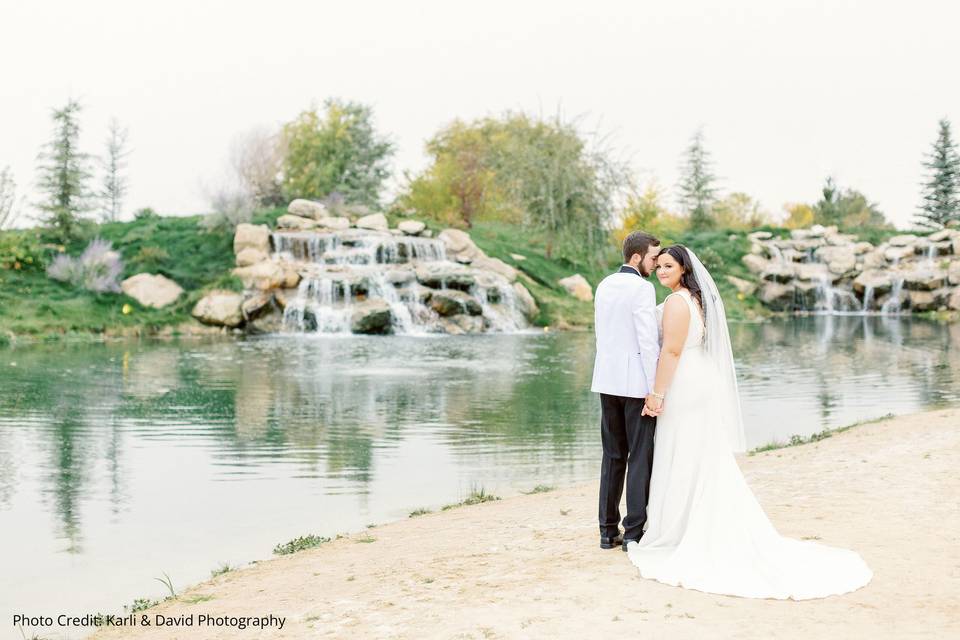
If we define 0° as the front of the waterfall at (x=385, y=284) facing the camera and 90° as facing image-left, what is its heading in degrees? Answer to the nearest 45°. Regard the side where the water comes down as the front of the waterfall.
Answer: approximately 0°

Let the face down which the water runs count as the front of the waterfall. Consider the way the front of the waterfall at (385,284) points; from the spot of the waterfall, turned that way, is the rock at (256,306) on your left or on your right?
on your right

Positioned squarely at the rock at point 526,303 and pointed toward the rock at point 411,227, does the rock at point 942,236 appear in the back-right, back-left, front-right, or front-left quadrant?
back-right

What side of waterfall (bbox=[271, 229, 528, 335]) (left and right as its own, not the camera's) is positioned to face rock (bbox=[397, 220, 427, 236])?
back

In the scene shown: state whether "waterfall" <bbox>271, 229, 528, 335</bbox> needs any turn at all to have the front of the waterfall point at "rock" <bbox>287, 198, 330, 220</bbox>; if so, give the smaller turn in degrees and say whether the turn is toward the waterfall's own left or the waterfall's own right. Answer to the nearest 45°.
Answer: approximately 135° to the waterfall's own right

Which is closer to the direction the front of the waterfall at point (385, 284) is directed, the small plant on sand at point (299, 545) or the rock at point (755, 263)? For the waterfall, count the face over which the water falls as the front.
the small plant on sand

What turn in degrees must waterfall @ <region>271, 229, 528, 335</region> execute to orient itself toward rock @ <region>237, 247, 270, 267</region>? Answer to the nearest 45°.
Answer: approximately 90° to its right

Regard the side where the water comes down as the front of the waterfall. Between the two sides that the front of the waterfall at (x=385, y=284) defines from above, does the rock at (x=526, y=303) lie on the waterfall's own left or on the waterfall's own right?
on the waterfall's own left

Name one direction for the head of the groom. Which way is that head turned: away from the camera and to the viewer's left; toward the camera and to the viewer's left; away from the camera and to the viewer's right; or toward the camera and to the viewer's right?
away from the camera and to the viewer's right

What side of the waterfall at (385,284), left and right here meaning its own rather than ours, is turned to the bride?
front

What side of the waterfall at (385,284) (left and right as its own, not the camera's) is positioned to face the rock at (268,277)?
right

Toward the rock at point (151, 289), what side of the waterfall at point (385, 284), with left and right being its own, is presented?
right

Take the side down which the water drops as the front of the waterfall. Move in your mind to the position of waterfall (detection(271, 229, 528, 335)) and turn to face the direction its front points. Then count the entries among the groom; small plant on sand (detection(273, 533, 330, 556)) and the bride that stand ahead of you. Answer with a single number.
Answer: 3

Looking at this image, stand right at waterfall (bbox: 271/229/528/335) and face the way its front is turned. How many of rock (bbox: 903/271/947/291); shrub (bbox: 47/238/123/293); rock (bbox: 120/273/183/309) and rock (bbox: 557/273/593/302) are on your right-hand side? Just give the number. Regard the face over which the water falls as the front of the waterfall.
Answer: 2

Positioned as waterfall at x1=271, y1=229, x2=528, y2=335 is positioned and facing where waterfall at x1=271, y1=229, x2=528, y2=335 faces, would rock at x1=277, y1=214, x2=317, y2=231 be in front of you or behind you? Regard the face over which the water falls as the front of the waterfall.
behind

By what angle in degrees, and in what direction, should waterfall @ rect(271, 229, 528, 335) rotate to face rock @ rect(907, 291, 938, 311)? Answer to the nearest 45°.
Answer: approximately 90° to its left
